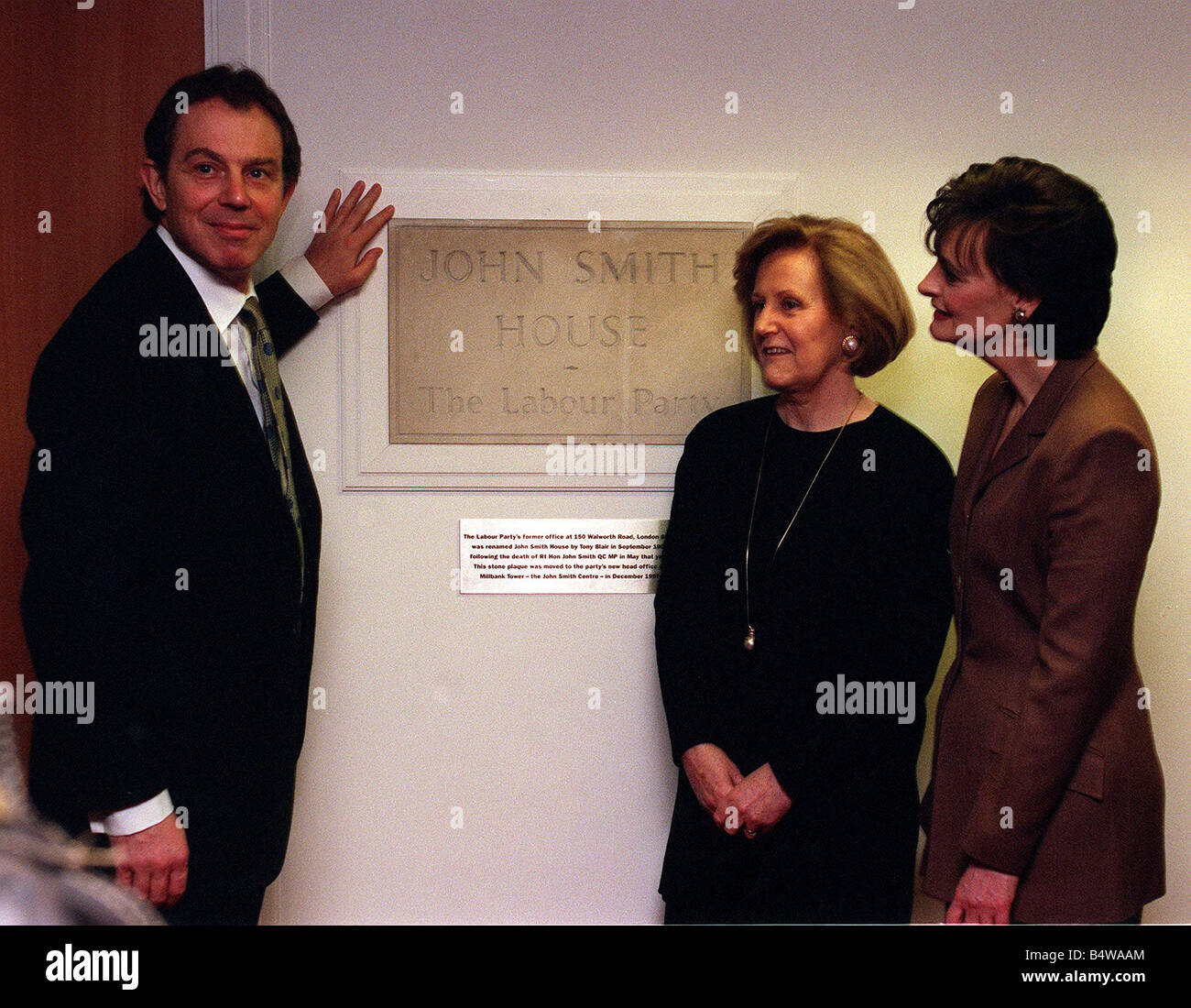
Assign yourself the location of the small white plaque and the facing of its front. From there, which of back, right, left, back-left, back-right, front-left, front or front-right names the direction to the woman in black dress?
front-left

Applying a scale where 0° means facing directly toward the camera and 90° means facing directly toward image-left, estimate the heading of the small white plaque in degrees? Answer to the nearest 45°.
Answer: approximately 0°

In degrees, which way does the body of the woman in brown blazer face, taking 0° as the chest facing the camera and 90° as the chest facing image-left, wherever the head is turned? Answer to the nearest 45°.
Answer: approximately 90°

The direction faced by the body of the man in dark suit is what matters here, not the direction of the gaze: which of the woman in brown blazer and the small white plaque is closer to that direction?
the woman in brown blazer

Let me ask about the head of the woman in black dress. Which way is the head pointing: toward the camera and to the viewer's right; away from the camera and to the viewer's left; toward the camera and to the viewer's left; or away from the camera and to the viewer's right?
toward the camera and to the viewer's left

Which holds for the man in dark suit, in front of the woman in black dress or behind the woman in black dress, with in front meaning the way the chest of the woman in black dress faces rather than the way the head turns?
in front

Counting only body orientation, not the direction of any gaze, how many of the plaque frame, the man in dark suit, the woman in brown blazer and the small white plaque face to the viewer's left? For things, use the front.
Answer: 1

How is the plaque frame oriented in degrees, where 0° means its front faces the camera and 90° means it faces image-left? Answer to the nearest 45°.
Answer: approximately 0°
